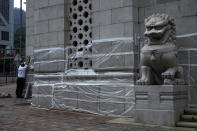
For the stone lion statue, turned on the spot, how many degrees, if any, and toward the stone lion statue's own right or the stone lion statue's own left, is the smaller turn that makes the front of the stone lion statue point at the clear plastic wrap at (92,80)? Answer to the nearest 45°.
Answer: approximately 90° to the stone lion statue's own right

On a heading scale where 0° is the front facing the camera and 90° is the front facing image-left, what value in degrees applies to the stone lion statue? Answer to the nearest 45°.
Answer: approximately 45°
